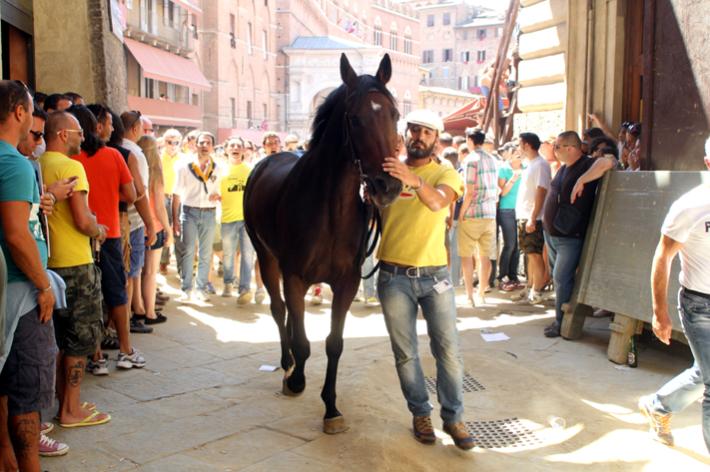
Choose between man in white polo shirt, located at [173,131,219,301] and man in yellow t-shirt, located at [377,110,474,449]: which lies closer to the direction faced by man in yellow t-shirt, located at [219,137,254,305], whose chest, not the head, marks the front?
the man in yellow t-shirt

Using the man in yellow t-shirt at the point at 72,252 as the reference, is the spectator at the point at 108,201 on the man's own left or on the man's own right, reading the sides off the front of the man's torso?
on the man's own left

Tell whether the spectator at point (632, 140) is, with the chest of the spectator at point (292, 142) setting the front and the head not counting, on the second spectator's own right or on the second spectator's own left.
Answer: on the second spectator's own left

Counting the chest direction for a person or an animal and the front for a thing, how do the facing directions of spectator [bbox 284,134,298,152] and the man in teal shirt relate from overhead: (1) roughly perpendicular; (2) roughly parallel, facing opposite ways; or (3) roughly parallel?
roughly perpendicular

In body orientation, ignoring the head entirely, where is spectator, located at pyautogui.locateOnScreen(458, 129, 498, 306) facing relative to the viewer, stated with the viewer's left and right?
facing away from the viewer

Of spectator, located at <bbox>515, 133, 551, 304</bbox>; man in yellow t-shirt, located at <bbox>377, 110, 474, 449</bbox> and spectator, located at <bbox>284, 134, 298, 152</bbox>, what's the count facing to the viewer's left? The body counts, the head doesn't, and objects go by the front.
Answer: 1

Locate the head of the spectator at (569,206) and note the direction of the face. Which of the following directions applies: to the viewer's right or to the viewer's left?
to the viewer's left

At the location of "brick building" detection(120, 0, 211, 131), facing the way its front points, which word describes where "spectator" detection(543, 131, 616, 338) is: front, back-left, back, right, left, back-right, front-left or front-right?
front-right

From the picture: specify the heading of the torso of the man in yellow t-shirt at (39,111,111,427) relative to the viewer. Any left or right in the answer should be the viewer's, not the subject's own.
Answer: facing to the right of the viewer

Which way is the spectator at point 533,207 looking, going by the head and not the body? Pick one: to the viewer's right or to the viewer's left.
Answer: to the viewer's left

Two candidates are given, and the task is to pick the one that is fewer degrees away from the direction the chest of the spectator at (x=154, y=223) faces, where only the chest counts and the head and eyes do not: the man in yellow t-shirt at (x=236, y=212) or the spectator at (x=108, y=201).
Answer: the man in yellow t-shirt
